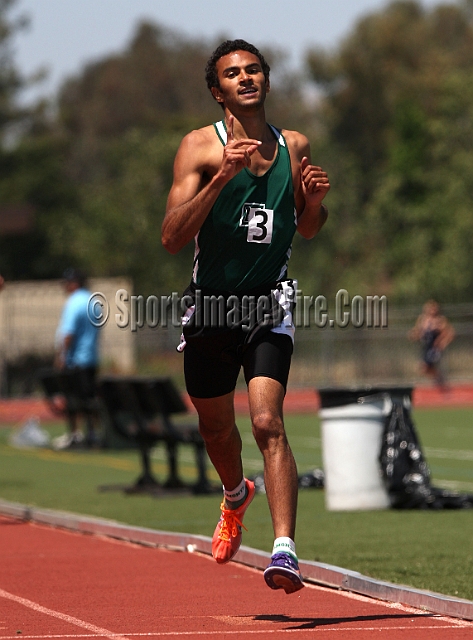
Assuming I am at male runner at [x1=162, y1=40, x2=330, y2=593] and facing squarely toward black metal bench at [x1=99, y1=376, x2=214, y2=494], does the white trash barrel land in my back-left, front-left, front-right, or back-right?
front-right

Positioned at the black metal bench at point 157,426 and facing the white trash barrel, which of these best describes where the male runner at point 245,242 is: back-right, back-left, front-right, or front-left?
front-right

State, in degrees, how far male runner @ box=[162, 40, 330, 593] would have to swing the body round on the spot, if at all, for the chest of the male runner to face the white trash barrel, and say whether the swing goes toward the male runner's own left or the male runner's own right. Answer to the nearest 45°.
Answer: approximately 180°

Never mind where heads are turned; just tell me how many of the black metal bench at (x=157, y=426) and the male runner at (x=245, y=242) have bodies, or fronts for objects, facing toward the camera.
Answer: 1

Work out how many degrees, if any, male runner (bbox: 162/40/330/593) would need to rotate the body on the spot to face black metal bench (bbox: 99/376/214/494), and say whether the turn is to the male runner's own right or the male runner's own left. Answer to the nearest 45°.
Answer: approximately 180°

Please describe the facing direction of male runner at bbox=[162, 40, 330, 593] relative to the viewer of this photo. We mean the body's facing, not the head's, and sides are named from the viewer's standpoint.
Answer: facing the viewer
